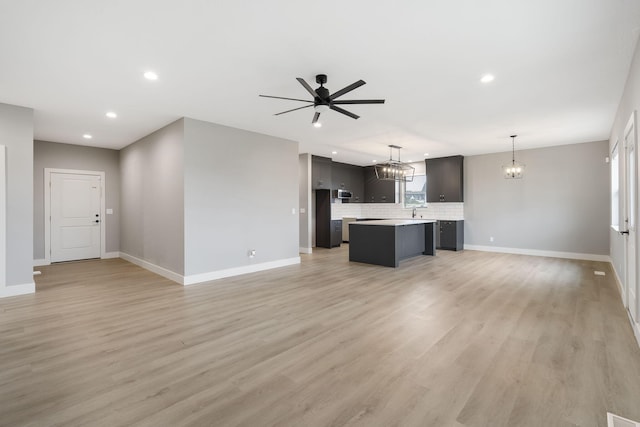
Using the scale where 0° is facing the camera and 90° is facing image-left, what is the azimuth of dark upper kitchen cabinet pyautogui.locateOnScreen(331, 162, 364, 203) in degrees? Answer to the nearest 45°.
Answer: approximately 315°

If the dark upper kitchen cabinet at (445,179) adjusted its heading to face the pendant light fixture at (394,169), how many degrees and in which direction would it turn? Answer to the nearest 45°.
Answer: approximately 45° to its right

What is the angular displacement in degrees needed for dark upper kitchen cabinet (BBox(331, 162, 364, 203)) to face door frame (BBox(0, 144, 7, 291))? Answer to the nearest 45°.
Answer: approximately 90° to its right

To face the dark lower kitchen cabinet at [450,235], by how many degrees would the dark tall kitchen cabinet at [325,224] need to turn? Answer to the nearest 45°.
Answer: approximately 45° to its left

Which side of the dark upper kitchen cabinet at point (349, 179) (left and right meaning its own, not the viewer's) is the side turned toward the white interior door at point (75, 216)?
right

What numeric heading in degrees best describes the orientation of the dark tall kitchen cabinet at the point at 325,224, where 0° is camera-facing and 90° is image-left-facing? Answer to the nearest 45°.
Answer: approximately 315°
